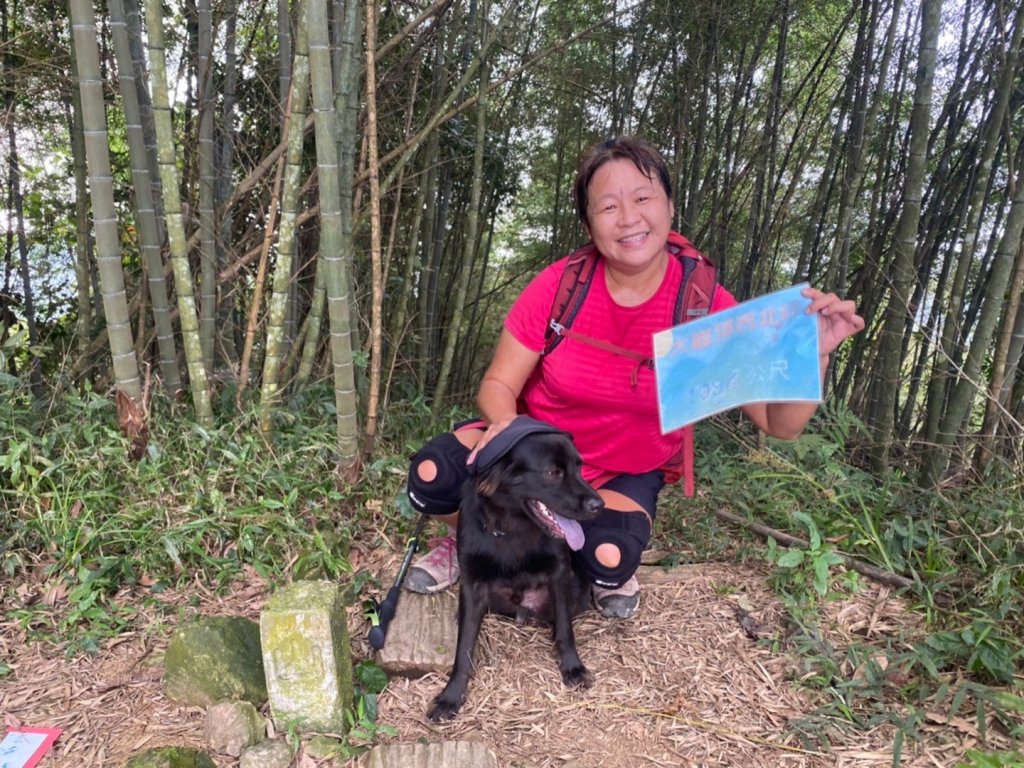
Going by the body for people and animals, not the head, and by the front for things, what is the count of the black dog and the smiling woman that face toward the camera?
2

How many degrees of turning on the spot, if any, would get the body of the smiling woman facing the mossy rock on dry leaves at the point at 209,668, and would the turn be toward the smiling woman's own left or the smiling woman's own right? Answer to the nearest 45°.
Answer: approximately 45° to the smiling woman's own right

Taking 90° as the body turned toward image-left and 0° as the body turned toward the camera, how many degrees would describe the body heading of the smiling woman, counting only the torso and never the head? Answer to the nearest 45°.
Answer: approximately 0°

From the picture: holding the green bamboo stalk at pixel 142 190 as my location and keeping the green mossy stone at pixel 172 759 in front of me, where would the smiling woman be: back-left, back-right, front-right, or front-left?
front-left

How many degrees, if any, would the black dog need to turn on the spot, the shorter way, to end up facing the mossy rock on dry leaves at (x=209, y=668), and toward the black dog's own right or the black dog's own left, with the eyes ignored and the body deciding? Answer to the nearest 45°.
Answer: approximately 90° to the black dog's own right

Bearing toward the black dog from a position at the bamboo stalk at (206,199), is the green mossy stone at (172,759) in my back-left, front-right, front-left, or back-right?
front-right

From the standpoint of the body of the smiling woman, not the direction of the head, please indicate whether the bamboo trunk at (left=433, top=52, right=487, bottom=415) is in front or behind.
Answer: behind

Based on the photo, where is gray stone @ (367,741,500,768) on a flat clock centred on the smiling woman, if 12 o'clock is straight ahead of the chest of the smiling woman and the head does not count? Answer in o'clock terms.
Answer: The gray stone is roughly at 1 o'clock from the smiling woman.

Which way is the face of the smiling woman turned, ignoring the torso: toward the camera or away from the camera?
toward the camera

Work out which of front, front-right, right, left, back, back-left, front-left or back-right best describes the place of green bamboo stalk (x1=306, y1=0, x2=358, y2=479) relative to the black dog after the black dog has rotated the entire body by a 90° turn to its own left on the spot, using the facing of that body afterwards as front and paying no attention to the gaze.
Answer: back-left

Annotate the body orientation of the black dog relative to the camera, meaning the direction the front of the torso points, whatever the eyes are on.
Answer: toward the camera

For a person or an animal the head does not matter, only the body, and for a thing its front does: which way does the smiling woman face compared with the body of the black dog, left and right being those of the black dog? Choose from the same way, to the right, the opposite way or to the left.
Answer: the same way

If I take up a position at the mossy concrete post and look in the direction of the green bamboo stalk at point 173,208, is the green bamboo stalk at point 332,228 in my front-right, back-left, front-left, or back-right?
front-right
